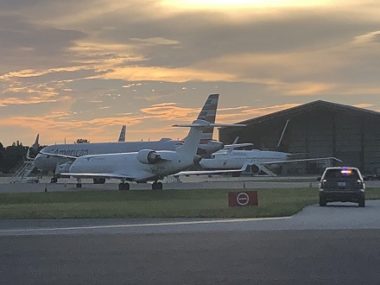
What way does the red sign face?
toward the camera
